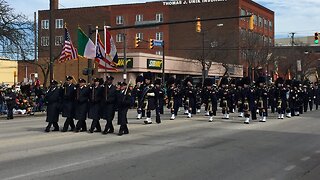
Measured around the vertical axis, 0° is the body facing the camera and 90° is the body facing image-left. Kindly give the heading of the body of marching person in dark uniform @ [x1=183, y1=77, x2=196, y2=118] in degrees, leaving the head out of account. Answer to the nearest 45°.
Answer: approximately 45°

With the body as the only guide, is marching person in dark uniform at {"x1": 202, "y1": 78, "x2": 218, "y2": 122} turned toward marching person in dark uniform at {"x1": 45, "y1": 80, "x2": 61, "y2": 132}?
yes

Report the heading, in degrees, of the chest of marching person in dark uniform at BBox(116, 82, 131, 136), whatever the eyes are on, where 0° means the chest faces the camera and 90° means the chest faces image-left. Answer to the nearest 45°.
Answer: approximately 45°

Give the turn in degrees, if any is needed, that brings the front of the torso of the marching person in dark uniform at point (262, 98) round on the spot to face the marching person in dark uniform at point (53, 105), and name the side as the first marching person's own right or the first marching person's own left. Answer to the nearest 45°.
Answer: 0° — they already face them

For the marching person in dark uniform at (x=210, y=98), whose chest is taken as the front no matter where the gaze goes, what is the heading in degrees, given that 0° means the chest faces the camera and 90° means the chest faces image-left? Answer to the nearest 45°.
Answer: approximately 45°

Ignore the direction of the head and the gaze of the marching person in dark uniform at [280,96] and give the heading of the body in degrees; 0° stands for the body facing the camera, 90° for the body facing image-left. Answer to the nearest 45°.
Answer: approximately 45°

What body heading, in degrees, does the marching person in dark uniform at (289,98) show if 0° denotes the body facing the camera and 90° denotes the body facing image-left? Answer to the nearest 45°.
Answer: approximately 45°

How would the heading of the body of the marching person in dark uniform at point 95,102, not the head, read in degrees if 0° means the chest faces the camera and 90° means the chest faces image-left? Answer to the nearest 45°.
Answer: approximately 45°
